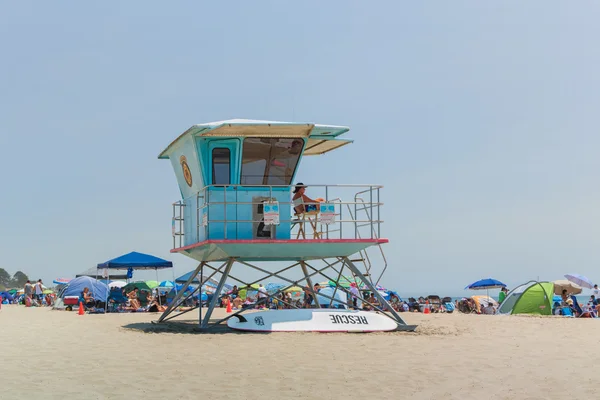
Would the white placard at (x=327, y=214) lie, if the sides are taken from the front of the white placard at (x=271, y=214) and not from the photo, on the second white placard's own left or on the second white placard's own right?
on the second white placard's own left

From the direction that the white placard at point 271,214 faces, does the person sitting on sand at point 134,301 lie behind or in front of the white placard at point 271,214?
behind

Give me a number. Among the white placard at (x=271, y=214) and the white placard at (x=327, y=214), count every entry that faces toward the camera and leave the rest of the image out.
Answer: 2

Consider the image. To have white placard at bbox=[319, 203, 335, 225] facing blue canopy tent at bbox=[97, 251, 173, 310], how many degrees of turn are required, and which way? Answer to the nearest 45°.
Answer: approximately 135° to its right

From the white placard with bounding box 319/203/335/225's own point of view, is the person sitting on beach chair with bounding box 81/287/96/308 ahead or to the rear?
to the rear

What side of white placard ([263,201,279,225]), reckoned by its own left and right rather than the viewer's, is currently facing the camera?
front

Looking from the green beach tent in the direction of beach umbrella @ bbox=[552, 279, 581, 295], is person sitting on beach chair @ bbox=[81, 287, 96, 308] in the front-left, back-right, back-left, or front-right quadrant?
back-left

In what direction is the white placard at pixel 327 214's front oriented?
toward the camera

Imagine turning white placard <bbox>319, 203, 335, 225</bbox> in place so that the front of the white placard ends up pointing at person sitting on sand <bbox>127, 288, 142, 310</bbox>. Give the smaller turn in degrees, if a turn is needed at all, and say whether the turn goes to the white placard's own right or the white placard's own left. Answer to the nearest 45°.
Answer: approximately 135° to the white placard's own right

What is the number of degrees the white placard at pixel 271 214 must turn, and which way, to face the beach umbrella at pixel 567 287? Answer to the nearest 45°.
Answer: approximately 135° to its left

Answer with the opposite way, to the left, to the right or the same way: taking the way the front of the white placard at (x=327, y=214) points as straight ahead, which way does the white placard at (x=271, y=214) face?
the same way
